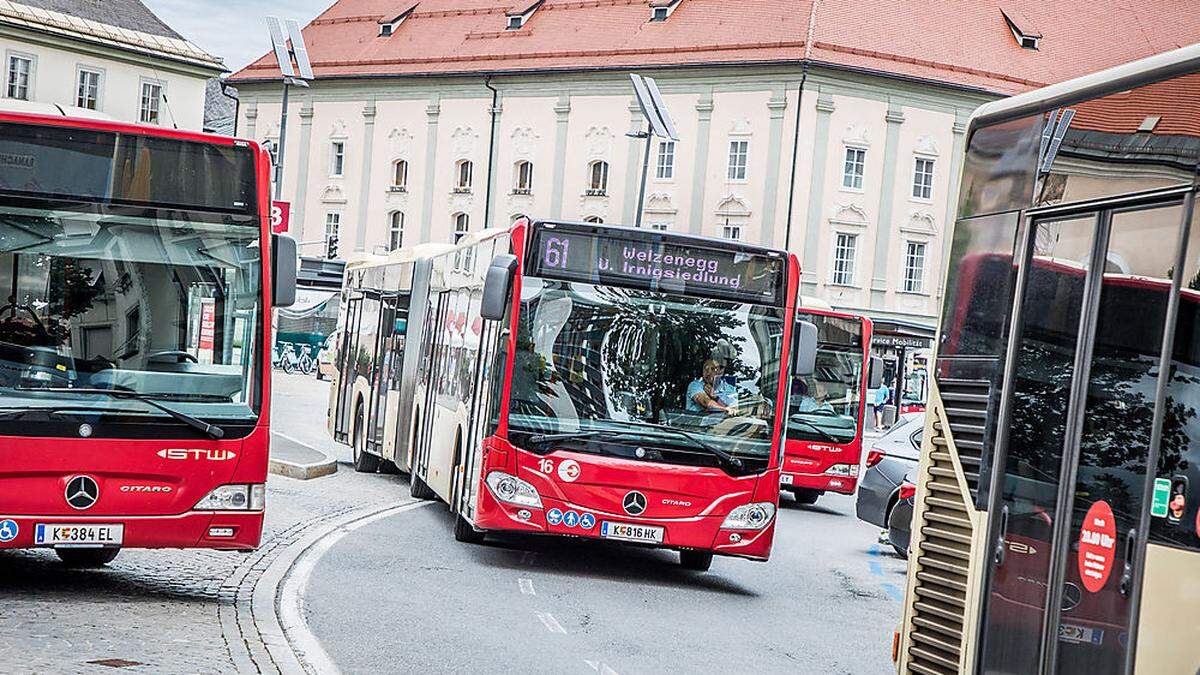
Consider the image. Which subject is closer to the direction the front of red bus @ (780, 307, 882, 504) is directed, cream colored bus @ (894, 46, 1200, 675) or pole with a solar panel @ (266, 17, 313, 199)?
the cream colored bus

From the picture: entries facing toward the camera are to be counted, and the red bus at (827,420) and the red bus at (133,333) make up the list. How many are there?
2

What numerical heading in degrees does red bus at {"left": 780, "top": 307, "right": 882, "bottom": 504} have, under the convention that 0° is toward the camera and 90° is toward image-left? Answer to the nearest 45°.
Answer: approximately 0°

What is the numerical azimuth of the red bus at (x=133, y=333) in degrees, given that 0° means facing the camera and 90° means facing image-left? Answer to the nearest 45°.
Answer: approximately 0°

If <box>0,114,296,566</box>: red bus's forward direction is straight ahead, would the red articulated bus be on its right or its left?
on its left
